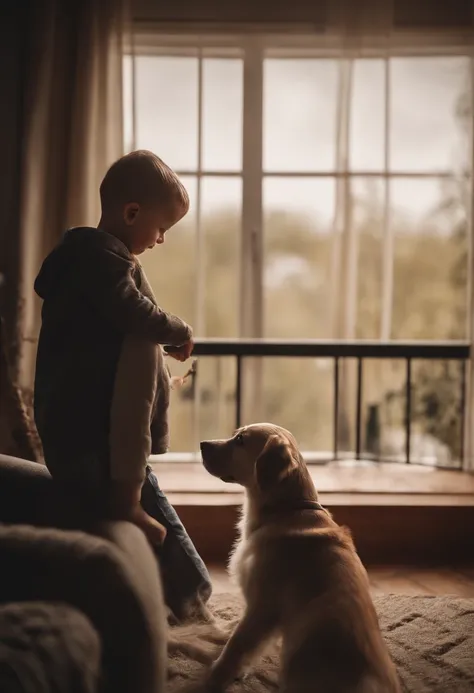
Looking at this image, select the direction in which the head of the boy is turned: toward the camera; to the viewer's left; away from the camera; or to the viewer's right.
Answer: to the viewer's right

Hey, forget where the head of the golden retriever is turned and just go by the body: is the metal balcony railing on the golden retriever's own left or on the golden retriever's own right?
on the golden retriever's own right

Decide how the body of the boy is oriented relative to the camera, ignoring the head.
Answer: to the viewer's right

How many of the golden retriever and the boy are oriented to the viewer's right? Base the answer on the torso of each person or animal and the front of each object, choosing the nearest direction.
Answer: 1

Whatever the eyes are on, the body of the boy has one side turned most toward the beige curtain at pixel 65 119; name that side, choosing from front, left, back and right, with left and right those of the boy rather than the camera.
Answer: left

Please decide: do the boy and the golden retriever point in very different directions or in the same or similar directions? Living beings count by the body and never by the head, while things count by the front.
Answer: very different directions
